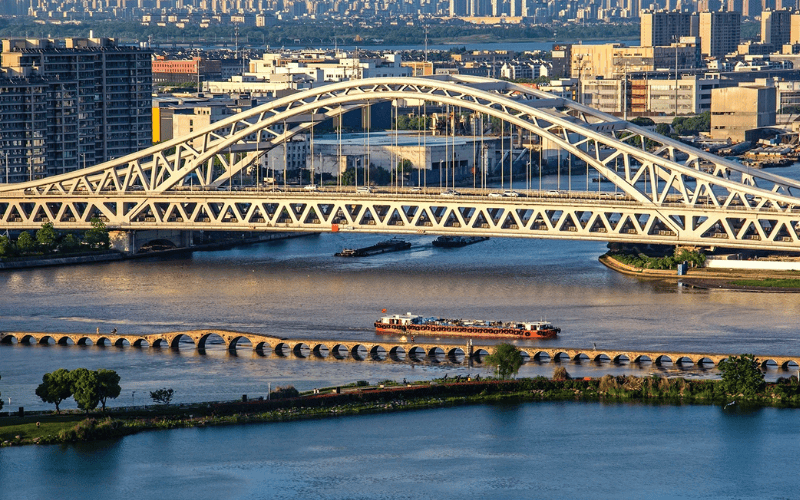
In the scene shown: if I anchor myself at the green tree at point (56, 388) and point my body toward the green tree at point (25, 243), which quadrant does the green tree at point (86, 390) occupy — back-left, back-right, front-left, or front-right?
back-right

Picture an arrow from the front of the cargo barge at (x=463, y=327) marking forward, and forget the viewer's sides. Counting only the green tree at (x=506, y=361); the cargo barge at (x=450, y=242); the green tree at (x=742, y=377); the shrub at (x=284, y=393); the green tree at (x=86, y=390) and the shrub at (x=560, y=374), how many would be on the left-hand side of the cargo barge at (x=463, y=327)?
1

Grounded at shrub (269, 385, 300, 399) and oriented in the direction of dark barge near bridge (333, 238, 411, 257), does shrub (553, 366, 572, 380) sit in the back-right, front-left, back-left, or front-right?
front-right

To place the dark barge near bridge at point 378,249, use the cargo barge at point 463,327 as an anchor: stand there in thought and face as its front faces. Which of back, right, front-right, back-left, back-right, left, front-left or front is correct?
left

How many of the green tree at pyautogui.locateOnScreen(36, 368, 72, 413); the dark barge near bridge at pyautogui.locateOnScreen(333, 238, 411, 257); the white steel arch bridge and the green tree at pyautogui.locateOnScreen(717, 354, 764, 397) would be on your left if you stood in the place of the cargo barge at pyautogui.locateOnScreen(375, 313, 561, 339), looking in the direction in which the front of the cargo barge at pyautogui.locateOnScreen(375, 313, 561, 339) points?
2

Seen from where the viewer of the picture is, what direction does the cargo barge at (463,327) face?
facing to the right of the viewer

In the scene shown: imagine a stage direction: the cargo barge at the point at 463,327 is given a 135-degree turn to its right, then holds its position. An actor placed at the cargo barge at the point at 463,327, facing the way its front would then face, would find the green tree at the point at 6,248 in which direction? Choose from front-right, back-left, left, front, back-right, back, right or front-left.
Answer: right

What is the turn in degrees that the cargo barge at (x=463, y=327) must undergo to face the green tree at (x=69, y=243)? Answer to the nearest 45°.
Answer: approximately 135° to its left

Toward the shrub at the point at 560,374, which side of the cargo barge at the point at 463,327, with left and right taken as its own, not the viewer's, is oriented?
right

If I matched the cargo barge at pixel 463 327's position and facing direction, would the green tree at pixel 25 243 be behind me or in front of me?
behind

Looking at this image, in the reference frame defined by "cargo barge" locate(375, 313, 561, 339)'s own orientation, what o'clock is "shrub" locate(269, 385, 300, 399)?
The shrub is roughly at 4 o'clock from the cargo barge.
